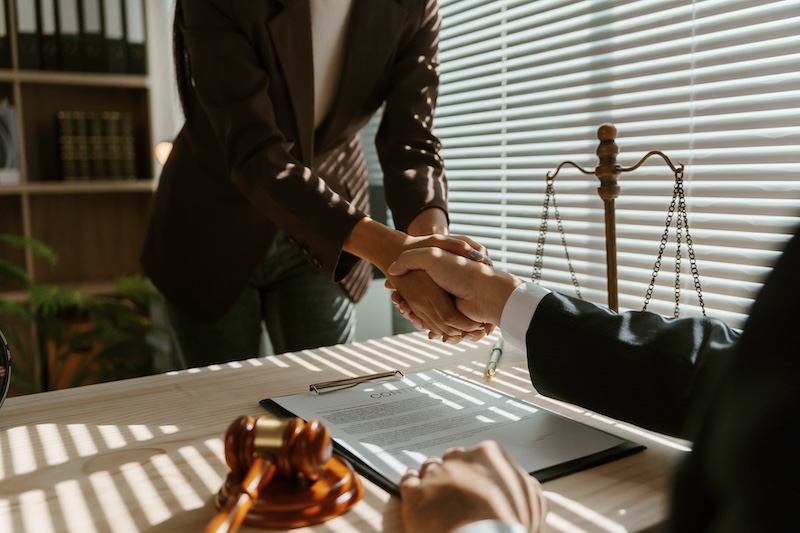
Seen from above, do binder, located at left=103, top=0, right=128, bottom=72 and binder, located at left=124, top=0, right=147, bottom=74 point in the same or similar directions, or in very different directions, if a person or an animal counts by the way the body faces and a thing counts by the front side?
same or similar directions

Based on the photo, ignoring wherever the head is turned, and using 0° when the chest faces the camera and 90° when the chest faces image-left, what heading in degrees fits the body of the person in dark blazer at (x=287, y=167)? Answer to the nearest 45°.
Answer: approximately 315°

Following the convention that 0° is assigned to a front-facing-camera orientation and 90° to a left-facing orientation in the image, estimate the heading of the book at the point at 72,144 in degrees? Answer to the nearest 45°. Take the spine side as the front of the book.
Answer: approximately 0°

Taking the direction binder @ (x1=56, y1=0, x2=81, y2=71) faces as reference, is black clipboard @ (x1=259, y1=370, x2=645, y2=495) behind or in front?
in front

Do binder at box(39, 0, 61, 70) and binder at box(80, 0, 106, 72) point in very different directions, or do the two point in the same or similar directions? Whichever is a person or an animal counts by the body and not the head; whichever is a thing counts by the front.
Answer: same or similar directions

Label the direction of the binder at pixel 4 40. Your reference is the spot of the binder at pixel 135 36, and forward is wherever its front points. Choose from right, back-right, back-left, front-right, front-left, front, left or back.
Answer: right

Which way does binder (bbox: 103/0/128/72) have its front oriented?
toward the camera

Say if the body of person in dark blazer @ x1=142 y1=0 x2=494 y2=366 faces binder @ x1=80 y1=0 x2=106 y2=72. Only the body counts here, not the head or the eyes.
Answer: no

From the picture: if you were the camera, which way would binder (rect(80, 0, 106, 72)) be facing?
facing the viewer

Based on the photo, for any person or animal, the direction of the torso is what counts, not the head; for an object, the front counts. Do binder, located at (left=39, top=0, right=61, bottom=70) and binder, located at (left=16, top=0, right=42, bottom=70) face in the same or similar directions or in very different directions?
same or similar directions

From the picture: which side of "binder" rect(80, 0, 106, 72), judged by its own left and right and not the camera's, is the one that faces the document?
front

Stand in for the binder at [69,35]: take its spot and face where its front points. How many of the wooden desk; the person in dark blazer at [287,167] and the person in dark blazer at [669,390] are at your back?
0

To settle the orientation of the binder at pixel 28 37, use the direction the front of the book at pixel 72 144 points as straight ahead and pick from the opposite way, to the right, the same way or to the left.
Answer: the same way
